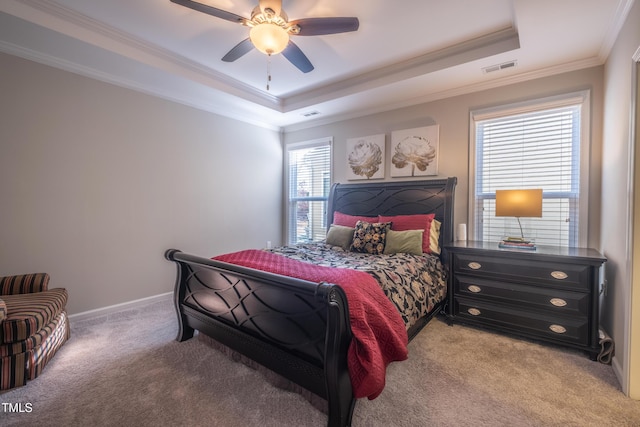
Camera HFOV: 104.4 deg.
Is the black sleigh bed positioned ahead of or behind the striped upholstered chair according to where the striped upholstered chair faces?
ahead

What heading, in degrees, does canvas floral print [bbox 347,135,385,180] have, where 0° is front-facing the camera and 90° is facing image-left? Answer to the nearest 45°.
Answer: approximately 45°

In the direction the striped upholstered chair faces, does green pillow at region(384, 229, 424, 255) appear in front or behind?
in front

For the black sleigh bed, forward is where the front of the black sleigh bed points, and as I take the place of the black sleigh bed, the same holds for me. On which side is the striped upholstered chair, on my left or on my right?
on my right

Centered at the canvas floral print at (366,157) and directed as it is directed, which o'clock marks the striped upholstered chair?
The striped upholstered chair is roughly at 12 o'clock from the canvas floral print.

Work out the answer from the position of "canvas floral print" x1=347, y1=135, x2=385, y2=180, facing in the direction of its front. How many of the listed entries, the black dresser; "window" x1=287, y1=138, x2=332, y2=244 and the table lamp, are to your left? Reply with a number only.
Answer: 2

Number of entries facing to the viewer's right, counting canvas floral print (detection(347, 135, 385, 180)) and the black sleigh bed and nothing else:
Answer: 0

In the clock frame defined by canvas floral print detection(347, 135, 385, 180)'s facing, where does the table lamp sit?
The table lamp is roughly at 9 o'clock from the canvas floral print.

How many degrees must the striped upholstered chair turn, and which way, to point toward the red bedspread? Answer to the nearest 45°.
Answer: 0° — it already faces it

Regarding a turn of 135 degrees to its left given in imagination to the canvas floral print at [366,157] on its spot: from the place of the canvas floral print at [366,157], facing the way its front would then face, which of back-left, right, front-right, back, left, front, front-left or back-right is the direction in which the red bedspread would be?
right
